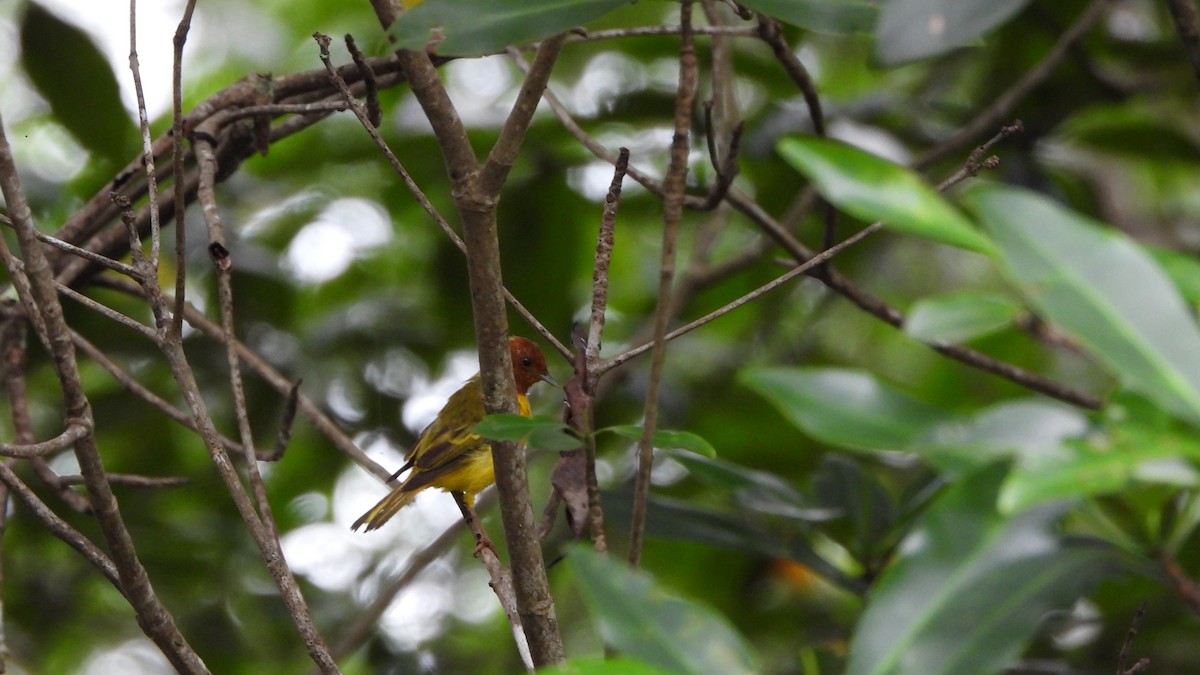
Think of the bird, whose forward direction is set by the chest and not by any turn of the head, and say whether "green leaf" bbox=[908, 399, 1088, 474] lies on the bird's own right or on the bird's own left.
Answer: on the bird's own right

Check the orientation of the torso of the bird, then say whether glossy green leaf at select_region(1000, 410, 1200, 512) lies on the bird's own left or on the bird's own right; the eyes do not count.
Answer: on the bird's own right

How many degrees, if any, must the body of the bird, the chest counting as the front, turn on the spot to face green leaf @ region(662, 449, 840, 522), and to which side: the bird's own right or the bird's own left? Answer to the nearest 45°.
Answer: approximately 45° to the bird's own right

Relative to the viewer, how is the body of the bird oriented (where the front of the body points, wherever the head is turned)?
to the viewer's right
